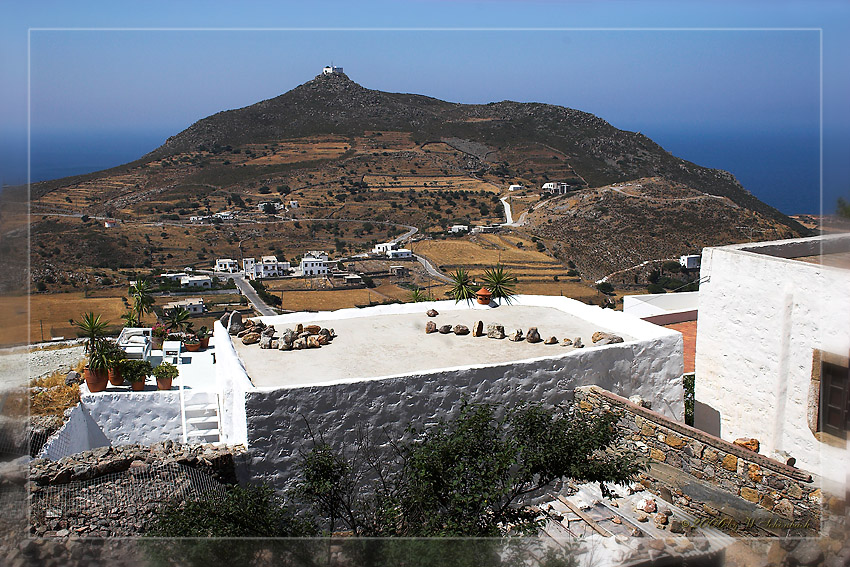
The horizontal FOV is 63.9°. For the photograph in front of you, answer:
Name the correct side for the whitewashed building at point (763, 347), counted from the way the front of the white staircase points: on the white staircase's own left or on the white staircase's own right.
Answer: on the white staircase's own left

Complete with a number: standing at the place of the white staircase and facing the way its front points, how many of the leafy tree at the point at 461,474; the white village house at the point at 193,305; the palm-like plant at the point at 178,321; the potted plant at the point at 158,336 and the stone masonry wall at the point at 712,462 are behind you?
3

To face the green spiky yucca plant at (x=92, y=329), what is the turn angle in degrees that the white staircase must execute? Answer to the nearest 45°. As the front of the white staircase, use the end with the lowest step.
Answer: approximately 135° to its right

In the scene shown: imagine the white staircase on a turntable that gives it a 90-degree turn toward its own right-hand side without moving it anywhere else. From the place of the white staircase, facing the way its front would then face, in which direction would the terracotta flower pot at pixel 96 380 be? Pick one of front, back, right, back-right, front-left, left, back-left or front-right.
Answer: front-right

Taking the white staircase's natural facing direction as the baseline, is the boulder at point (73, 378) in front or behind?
behind

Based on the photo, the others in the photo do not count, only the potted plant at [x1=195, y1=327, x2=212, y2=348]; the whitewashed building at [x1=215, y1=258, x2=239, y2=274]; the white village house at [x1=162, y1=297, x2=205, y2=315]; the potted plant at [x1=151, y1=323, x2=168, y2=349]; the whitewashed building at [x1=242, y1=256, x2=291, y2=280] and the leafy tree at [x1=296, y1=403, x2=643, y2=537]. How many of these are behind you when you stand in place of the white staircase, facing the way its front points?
5

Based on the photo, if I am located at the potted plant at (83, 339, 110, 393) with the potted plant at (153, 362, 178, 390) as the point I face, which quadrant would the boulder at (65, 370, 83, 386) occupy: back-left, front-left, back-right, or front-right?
back-left

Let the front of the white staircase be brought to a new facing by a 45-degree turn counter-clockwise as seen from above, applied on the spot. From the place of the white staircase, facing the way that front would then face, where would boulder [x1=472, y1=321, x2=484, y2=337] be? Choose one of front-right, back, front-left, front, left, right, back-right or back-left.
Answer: front-left

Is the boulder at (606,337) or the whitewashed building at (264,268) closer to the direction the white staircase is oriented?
the boulder

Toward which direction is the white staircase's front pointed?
toward the camera

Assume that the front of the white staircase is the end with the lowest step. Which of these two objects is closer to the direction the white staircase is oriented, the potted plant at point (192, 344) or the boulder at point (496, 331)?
the boulder

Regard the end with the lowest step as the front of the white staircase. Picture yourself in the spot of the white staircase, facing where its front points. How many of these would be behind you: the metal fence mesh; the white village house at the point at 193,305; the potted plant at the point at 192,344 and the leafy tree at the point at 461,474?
2

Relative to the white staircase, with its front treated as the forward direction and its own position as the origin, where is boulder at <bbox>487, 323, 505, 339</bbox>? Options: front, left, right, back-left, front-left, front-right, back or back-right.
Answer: left

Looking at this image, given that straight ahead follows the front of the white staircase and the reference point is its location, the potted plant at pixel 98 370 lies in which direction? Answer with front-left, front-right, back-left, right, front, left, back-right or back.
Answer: back-right

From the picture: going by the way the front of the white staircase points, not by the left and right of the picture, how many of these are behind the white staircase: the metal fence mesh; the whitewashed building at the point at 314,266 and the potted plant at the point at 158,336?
2

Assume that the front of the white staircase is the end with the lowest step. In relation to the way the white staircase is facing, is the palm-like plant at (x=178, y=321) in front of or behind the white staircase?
behind

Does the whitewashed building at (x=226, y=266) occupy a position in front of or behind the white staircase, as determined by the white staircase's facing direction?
behind
